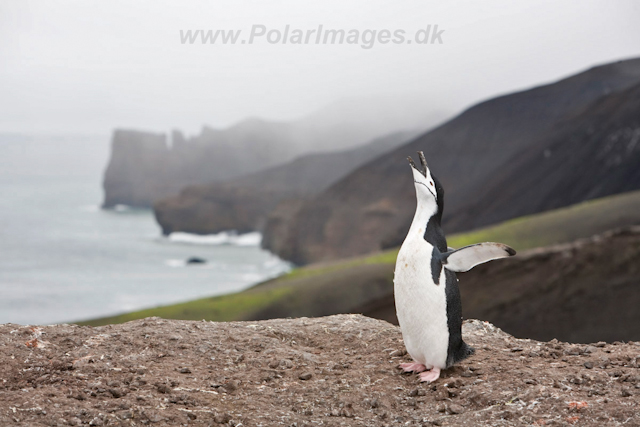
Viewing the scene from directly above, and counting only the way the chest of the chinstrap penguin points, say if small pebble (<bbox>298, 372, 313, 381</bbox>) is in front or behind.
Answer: in front

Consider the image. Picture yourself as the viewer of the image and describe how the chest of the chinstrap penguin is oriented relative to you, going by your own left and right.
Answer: facing the viewer and to the left of the viewer
